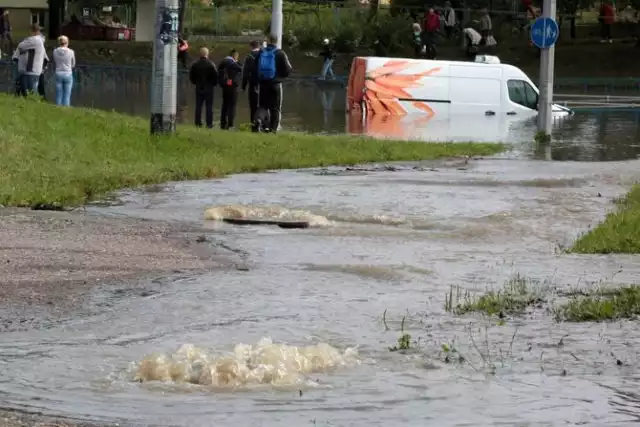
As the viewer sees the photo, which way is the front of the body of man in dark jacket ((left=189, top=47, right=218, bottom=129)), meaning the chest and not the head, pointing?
away from the camera

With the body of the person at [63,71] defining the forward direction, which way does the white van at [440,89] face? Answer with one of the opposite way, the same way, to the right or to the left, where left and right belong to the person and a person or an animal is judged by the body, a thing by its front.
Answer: to the right

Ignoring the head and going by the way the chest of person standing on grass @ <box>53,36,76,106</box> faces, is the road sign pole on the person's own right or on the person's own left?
on the person's own right

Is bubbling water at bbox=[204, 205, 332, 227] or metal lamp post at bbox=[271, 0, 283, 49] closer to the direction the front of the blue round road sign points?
the bubbling water

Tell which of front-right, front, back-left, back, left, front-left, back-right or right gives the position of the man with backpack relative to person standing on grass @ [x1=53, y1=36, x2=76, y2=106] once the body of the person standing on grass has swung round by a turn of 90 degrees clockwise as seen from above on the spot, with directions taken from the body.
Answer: front-right

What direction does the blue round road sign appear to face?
toward the camera

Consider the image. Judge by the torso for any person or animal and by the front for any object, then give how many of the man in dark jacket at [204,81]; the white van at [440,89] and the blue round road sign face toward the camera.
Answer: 1

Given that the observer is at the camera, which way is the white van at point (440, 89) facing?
facing to the right of the viewer

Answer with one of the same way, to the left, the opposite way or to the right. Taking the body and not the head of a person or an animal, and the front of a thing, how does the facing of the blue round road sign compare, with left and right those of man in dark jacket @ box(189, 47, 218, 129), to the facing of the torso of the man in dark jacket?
the opposite way

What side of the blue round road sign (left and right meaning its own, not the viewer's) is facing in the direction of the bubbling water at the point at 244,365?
front

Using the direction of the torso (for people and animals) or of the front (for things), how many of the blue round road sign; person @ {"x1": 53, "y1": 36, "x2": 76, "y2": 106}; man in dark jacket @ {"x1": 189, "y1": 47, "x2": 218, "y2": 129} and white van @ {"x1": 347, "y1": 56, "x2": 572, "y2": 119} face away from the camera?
2
